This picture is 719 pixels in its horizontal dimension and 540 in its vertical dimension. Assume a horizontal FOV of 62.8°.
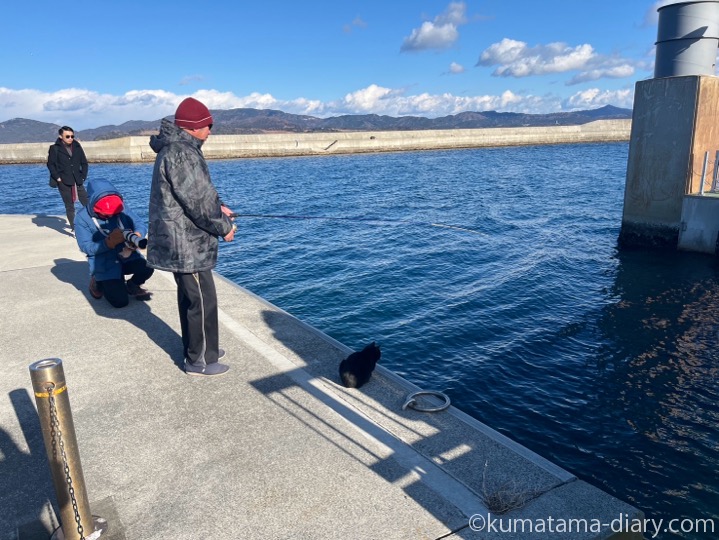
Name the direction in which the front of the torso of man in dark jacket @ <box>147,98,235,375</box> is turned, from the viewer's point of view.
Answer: to the viewer's right

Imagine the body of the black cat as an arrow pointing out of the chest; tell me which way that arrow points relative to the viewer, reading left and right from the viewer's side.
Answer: facing away from the viewer and to the right of the viewer

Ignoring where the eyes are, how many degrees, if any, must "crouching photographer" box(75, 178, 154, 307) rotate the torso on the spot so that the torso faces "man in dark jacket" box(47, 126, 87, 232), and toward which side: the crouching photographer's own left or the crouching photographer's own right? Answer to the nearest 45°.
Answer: approximately 135° to the crouching photographer's own left

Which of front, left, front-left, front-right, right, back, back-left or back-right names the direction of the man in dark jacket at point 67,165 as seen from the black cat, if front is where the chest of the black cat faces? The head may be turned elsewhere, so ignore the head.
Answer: left

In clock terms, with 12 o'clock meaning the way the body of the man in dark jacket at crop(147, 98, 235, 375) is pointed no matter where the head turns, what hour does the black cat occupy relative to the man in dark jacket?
The black cat is roughly at 1 o'clock from the man in dark jacket.

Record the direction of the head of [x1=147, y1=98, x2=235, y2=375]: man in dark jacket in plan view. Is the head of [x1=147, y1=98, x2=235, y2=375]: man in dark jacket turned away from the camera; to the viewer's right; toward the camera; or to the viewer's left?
to the viewer's right

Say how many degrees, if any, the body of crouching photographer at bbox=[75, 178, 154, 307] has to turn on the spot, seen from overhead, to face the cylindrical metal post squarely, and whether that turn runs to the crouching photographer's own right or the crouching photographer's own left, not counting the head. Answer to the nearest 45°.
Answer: approximately 45° to the crouching photographer's own right

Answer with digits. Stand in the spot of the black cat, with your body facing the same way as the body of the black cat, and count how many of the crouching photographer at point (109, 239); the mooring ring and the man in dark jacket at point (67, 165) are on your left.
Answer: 2

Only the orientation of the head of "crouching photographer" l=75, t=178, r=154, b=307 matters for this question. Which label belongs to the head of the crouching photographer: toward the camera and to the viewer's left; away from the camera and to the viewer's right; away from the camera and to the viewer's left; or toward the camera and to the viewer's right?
toward the camera and to the viewer's right

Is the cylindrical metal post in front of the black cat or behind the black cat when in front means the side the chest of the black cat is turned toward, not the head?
behind
